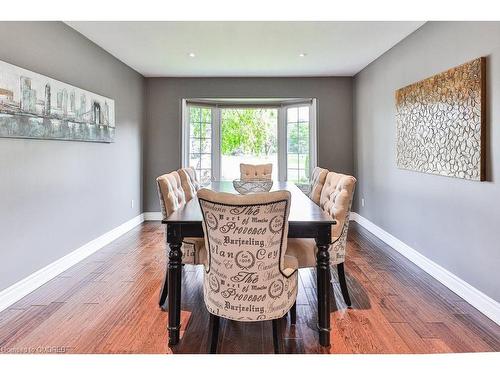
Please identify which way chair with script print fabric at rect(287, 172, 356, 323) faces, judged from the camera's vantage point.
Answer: facing the viewer and to the left of the viewer

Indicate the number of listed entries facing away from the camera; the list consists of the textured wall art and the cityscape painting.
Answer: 0

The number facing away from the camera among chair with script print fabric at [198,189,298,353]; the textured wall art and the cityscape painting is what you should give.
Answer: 1

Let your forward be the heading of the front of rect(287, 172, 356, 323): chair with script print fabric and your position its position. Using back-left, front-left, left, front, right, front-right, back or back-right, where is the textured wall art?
back

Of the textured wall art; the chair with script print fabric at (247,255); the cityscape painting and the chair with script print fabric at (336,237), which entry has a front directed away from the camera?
the chair with script print fabric at (247,255)

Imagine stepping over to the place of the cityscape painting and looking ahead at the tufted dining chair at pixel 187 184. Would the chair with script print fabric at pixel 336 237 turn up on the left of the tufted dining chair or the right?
right

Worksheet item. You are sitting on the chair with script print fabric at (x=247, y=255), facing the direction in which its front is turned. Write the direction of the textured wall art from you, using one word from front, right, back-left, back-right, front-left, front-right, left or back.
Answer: front-right

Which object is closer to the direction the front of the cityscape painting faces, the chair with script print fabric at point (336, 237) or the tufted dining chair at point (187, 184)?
the chair with script print fabric

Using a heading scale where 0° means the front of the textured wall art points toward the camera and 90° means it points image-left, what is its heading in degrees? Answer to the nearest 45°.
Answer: approximately 45°

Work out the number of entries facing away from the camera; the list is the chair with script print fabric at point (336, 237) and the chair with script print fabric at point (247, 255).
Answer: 1

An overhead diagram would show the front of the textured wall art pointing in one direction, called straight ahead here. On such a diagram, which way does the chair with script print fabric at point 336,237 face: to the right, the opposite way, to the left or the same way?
the same way

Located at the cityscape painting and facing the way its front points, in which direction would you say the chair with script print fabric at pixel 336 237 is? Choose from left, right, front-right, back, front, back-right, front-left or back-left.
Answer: front

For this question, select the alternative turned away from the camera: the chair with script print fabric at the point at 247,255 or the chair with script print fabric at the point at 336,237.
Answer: the chair with script print fabric at the point at 247,255

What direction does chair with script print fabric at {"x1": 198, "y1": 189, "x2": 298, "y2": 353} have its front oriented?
away from the camera

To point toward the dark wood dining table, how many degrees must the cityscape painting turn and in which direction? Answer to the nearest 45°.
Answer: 0° — it already faces it
